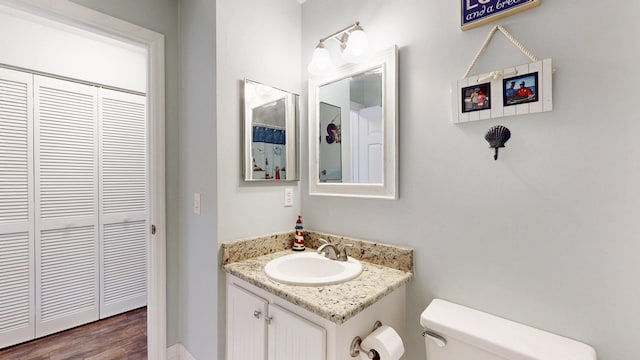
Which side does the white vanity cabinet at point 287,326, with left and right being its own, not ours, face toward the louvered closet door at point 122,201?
right

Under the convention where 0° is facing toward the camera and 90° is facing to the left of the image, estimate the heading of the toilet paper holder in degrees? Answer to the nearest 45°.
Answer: approximately 315°

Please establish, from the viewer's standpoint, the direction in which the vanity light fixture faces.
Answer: facing the viewer and to the left of the viewer

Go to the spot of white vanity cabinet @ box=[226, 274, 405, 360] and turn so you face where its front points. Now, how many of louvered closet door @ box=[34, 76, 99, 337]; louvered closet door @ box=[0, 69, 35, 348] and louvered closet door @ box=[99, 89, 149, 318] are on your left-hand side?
0

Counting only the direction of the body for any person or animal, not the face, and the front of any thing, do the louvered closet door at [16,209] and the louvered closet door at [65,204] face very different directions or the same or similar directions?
same or similar directions

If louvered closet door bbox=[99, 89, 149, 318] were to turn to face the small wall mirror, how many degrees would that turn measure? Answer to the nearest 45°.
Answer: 0° — it already faces it

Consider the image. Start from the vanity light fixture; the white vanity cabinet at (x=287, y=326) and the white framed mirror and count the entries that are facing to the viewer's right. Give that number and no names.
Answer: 0

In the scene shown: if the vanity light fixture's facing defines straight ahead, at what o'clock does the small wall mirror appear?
The small wall mirror is roughly at 2 o'clock from the vanity light fixture.

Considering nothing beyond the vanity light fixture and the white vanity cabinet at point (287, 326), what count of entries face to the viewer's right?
0

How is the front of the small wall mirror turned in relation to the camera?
facing the viewer and to the right of the viewer
